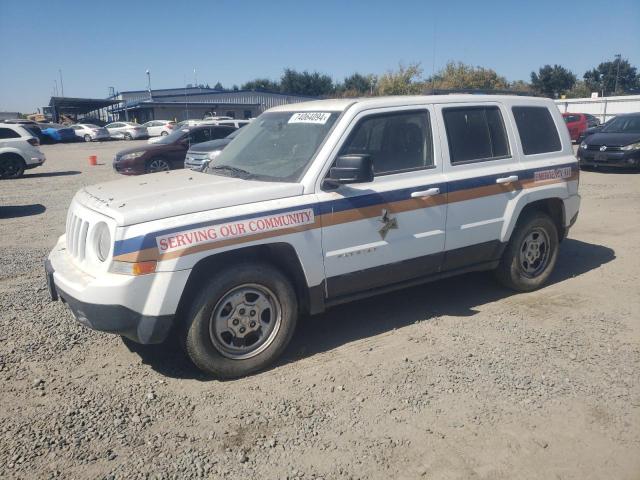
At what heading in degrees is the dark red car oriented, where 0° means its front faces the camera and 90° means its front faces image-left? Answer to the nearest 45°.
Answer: approximately 45°

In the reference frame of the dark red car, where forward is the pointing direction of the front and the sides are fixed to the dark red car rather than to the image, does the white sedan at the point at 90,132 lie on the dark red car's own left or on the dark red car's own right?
on the dark red car's own right

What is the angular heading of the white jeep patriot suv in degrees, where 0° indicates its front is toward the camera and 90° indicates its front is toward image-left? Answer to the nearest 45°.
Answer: approximately 45°

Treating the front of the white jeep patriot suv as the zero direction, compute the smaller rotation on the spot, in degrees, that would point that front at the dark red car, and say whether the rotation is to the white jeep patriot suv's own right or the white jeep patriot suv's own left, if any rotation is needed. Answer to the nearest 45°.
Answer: approximately 135° to the white jeep patriot suv's own right
